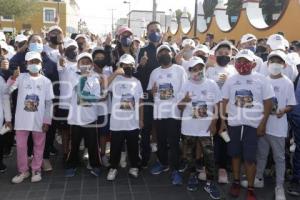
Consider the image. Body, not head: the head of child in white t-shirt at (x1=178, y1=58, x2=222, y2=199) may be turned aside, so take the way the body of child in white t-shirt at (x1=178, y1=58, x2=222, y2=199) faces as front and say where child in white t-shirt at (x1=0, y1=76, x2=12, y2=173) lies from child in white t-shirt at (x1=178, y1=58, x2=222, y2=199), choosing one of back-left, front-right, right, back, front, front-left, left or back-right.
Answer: right

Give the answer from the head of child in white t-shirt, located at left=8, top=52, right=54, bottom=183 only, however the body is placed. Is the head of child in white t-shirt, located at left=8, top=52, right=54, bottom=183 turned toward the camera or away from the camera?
toward the camera

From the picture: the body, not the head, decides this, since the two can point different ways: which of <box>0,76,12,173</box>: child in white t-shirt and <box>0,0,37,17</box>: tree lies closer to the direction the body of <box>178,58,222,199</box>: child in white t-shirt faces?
the child in white t-shirt

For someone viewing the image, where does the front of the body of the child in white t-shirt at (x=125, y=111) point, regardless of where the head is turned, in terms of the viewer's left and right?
facing the viewer

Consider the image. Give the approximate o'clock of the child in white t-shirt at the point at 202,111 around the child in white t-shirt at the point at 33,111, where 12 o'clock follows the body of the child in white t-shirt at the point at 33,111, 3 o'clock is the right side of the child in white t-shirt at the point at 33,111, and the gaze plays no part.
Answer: the child in white t-shirt at the point at 202,111 is roughly at 10 o'clock from the child in white t-shirt at the point at 33,111.
